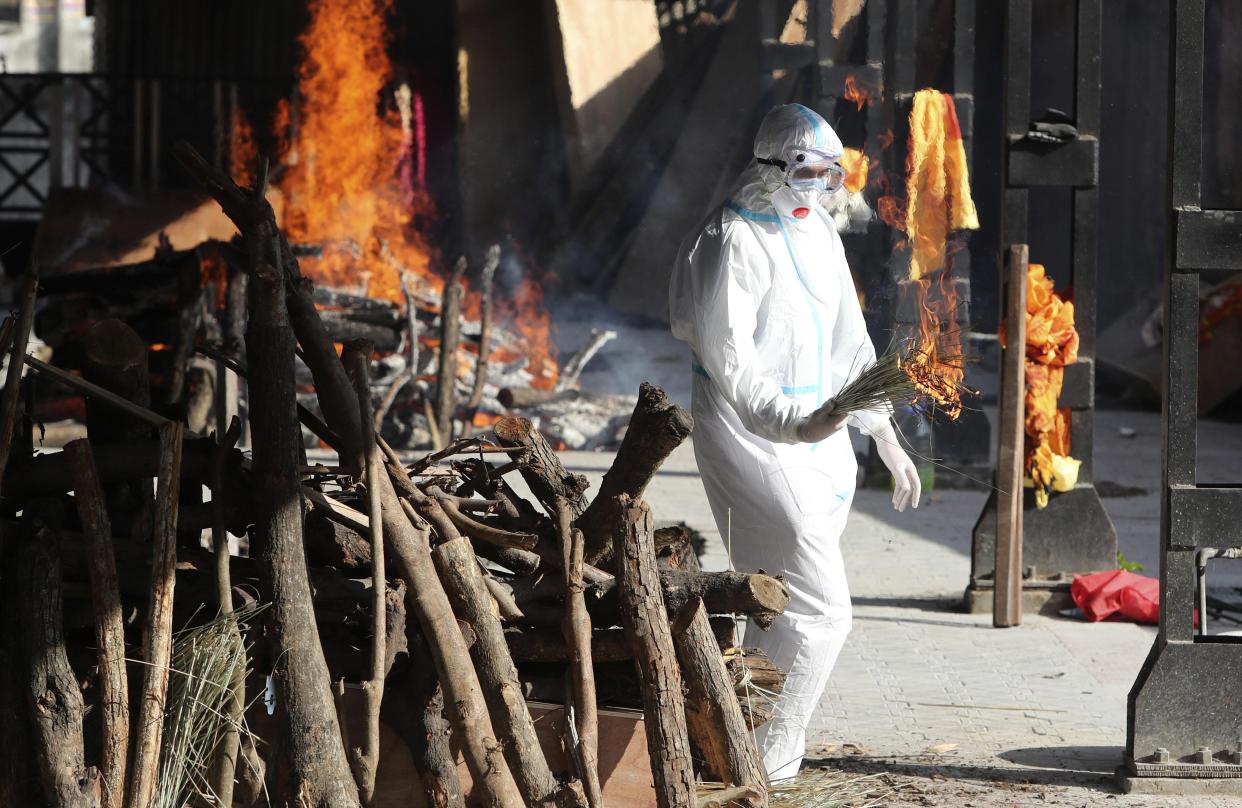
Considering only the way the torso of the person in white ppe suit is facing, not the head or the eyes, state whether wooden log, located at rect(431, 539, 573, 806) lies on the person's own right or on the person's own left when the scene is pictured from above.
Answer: on the person's own right

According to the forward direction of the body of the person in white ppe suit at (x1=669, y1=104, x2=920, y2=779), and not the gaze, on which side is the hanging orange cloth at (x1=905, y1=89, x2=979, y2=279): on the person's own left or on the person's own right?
on the person's own left

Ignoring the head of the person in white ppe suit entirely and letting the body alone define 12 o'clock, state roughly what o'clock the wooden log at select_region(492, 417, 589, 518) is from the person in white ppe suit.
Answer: The wooden log is roughly at 3 o'clock from the person in white ppe suit.

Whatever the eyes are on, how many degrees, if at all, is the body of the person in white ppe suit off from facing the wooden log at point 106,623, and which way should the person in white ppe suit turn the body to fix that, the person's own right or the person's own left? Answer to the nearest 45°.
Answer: approximately 90° to the person's own right

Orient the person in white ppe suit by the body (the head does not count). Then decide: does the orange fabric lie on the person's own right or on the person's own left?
on the person's own left

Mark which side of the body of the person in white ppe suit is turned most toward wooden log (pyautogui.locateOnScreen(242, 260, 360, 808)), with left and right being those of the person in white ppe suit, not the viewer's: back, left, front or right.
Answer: right

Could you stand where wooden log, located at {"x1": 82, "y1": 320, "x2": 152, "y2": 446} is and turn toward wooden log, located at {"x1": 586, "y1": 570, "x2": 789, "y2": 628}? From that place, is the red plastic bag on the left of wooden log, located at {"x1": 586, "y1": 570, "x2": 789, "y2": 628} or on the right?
left
